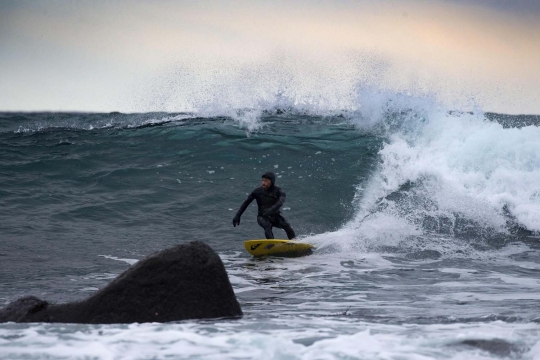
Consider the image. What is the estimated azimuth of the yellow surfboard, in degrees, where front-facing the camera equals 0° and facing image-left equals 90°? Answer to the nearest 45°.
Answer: approximately 90°

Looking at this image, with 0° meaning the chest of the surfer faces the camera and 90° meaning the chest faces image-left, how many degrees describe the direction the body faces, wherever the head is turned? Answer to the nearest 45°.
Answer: approximately 45°
